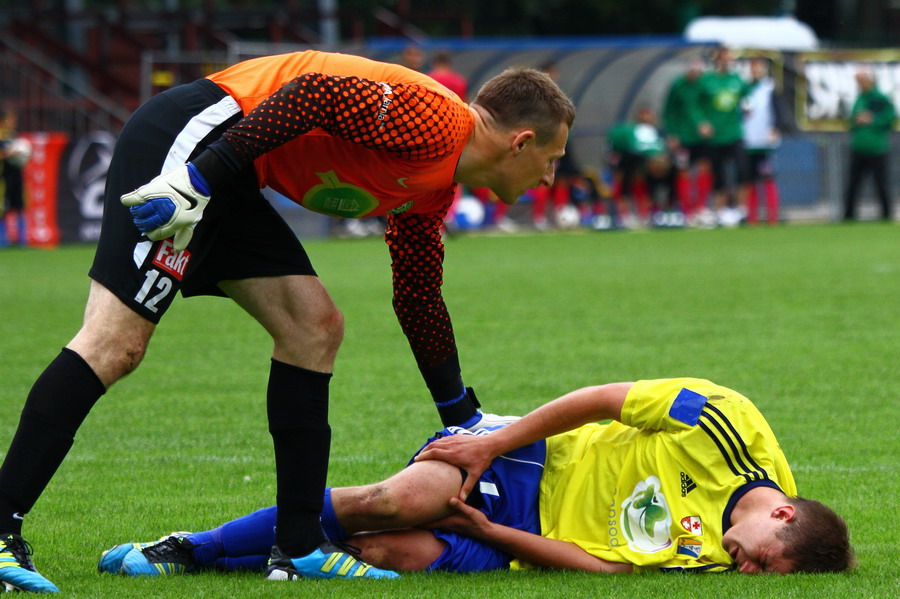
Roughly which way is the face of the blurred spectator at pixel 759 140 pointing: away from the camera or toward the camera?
toward the camera

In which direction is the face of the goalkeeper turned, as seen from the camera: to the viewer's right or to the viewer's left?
to the viewer's right

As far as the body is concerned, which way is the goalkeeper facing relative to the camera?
to the viewer's right

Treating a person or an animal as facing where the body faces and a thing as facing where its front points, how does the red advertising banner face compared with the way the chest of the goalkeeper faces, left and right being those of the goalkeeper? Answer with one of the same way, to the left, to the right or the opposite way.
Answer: to the right

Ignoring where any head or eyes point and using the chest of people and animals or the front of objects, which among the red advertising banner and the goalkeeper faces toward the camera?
the red advertising banner

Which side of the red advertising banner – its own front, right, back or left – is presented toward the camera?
front

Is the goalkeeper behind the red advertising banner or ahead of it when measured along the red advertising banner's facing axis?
ahead

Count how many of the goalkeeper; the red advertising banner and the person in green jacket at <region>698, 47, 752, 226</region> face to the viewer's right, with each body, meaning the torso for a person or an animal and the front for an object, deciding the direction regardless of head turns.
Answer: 1

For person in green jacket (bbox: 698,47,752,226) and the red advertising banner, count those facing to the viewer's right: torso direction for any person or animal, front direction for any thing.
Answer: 0

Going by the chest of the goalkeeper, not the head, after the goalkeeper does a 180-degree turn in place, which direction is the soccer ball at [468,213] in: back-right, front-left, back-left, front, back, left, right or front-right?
right

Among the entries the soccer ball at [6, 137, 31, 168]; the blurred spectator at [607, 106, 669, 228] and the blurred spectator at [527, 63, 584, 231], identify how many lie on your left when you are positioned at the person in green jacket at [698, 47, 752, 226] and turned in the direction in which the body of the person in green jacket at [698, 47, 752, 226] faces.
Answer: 0

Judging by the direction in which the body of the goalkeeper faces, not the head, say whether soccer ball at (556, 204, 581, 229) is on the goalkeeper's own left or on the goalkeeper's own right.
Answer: on the goalkeeper's own left

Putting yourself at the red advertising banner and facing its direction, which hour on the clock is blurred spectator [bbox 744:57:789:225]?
The blurred spectator is roughly at 9 o'clock from the red advertising banner.

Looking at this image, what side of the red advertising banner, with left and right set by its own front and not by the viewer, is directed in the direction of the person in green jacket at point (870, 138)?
left

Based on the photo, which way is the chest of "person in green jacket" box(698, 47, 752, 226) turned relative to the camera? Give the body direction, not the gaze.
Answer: toward the camera

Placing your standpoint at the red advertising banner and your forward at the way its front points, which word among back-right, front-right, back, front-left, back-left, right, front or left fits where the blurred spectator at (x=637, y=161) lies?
left

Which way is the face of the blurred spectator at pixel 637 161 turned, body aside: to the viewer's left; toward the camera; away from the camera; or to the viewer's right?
toward the camera
